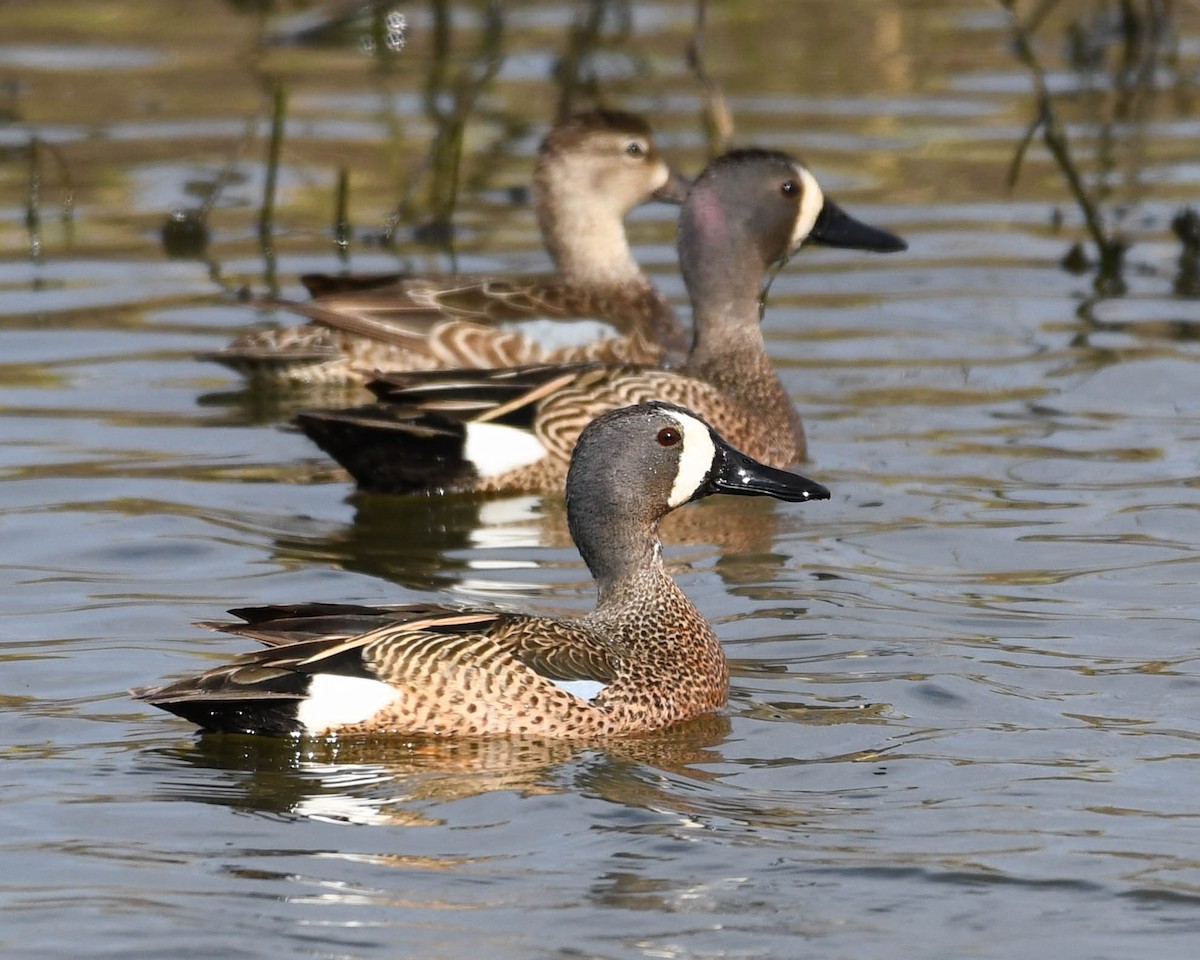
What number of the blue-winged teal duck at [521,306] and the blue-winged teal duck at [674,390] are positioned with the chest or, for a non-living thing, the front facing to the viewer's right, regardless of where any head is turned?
2

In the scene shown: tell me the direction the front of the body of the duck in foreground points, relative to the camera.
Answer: to the viewer's right

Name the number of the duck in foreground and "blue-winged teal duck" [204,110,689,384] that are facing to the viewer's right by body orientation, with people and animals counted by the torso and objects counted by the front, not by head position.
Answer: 2

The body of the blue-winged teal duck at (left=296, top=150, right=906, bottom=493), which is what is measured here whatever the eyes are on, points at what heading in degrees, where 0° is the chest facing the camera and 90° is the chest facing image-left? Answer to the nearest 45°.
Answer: approximately 270°

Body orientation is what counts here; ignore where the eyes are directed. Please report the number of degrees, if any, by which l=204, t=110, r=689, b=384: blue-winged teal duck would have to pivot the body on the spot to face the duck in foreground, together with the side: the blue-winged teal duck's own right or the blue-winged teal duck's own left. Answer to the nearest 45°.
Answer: approximately 90° to the blue-winged teal duck's own right

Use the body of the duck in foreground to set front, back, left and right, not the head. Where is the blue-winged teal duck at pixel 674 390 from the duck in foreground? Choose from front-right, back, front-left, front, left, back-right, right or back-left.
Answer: left

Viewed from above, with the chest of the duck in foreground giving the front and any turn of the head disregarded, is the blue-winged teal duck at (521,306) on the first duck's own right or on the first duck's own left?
on the first duck's own left

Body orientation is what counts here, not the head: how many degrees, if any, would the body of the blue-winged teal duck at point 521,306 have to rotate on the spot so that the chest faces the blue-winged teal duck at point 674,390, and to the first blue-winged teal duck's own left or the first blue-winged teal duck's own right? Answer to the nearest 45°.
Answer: approximately 45° to the first blue-winged teal duck's own right

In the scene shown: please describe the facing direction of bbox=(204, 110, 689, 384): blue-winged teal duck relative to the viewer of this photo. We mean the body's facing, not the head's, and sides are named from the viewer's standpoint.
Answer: facing to the right of the viewer
